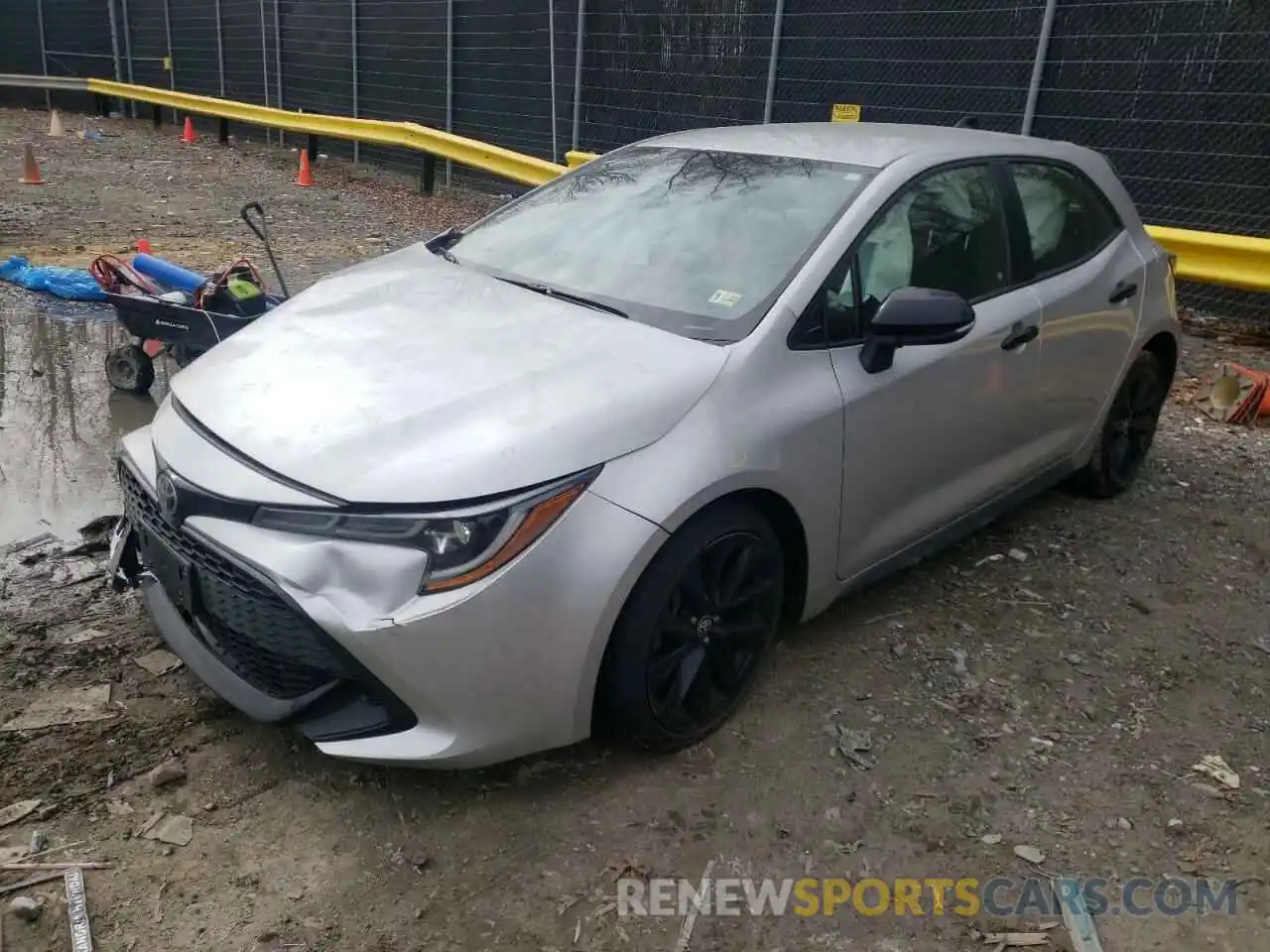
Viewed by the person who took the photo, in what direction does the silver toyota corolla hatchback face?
facing the viewer and to the left of the viewer

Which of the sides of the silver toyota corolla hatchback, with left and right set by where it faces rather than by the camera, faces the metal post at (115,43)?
right

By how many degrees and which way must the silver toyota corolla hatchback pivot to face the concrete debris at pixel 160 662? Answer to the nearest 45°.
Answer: approximately 45° to its right

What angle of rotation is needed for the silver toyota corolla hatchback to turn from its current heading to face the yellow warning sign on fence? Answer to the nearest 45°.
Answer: approximately 135° to its right

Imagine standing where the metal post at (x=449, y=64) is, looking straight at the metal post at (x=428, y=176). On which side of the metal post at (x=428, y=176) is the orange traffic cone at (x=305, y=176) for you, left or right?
right

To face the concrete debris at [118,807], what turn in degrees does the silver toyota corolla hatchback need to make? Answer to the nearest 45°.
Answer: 0° — it already faces it

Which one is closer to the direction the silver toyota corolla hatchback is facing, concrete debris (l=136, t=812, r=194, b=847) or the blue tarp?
the concrete debris

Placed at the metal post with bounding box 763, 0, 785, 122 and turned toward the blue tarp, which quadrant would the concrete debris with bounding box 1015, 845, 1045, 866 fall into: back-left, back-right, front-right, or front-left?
front-left

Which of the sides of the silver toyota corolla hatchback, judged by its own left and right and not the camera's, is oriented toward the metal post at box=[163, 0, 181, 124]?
right

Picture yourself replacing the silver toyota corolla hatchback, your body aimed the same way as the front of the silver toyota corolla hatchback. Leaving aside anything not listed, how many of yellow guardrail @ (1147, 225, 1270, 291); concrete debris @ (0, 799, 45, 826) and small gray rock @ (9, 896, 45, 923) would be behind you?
1

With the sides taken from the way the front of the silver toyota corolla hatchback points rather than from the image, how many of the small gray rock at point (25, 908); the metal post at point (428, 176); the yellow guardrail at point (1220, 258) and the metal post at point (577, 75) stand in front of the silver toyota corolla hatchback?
1

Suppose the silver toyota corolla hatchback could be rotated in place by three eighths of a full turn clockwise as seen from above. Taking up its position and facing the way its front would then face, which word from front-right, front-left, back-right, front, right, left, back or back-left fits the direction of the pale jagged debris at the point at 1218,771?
right

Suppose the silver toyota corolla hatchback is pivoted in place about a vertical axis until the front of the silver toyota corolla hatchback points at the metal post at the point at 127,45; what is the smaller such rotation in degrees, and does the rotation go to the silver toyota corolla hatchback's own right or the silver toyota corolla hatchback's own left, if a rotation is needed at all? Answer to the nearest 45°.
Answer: approximately 90° to the silver toyota corolla hatchback's own right

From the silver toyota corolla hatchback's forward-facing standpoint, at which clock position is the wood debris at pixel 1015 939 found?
The wood debris is roughly at 9 o'clock from the silver toyota corolla hatchback.

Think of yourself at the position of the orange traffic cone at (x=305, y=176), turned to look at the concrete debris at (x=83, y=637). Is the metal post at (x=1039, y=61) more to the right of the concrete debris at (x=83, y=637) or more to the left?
left

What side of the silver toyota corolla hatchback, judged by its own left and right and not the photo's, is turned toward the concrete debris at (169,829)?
front

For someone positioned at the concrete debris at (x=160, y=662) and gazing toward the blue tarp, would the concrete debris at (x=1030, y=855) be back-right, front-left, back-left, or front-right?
back-right

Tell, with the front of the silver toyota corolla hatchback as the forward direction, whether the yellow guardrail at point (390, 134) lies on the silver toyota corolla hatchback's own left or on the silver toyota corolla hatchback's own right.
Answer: on the silver toyota corolla hatchback's own right

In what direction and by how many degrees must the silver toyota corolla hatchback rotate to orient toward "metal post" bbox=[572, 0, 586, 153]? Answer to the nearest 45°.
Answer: approximately 135° to its right

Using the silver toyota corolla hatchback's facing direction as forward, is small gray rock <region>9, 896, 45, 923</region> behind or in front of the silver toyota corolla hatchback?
in front
